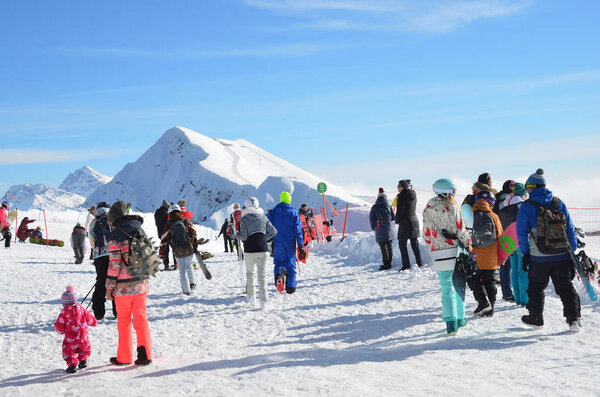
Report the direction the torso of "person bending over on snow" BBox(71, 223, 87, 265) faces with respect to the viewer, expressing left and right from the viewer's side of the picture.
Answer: facing away from the viewer

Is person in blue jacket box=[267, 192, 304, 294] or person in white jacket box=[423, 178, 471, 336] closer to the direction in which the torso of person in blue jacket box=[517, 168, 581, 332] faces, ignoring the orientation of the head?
the person in blue jacket

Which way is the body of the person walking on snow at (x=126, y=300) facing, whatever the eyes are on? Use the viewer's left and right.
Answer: facing away from the viewer and to the left of the viewer

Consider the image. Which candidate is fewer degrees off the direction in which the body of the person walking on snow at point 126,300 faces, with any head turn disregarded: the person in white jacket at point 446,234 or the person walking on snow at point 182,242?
the person walking on snow

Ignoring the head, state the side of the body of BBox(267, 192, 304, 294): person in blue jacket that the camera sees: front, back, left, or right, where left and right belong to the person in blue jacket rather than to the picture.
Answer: back

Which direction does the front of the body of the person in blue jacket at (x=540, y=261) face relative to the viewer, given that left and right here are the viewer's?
facing away from the viewer and to the left of the viewer

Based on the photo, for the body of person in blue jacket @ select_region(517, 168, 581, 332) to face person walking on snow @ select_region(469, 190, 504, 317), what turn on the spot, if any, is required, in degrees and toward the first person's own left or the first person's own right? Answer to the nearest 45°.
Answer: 0° — they already face them

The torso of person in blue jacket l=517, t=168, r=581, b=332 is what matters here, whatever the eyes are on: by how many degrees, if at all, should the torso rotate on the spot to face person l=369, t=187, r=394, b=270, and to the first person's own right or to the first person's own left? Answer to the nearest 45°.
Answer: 0° — they already face them
